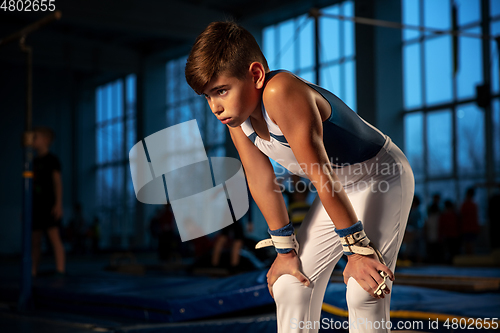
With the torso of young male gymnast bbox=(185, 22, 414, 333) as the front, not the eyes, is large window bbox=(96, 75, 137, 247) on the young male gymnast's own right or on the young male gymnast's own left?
on the young male gymnast's own right

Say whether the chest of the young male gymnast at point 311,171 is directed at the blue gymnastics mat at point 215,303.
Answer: no

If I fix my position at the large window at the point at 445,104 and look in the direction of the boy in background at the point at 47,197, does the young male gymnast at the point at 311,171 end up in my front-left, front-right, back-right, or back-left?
front-left

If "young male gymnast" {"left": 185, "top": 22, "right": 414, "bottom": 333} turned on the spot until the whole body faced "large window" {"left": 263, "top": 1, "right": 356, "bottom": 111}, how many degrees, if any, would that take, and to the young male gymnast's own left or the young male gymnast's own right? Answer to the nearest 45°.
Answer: approximately 135° to the young male gymnast's own right

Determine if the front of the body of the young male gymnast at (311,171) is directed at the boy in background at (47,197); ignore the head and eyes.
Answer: no

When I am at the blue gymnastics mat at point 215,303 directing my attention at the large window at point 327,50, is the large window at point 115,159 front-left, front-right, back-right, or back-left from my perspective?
front-left

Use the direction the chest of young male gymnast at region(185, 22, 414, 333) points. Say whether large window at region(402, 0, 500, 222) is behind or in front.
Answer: behind

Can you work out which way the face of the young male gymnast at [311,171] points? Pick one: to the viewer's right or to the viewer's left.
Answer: to the viewer's left

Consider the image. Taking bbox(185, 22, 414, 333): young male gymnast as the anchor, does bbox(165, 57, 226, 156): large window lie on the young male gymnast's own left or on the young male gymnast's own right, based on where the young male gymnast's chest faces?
on the young male gymnast's own right

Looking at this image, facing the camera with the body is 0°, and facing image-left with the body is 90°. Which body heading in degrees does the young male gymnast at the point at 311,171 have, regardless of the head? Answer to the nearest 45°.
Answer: approximately 45°
